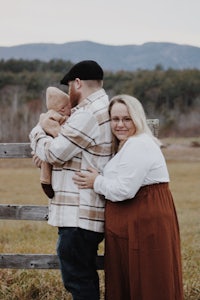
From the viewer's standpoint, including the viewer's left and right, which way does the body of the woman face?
facing to the left of the viewer

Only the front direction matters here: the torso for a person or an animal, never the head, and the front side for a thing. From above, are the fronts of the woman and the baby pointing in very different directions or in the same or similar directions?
very different directions
